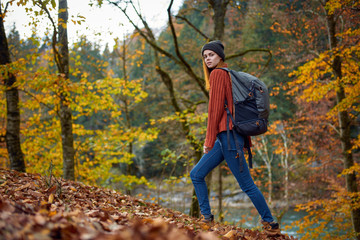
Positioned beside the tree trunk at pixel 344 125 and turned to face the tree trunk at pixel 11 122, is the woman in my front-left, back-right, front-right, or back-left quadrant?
front-left

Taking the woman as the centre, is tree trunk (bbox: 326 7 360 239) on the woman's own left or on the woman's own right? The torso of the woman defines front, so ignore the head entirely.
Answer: on the woman's own right

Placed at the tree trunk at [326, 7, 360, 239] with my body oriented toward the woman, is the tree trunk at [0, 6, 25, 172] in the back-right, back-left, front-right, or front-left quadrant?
front-right

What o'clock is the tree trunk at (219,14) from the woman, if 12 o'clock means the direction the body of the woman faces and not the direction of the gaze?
The tree trunk is roughly at 3 o'clock from the woman.

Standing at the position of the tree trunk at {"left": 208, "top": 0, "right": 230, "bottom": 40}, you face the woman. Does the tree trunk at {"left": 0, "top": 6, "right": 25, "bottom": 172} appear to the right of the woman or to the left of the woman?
right

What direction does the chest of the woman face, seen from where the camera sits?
to the viewer's left
